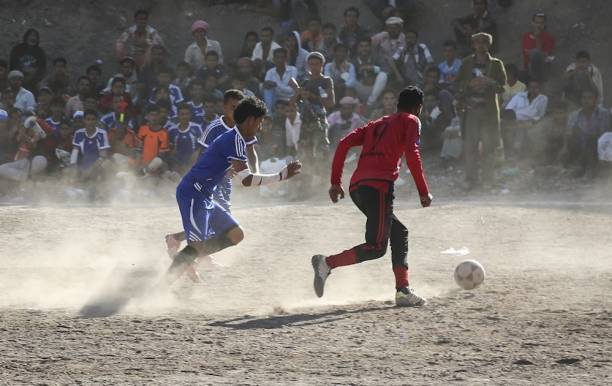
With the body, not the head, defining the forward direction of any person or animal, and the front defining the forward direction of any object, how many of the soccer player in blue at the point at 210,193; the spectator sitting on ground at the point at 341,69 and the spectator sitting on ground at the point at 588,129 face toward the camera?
2

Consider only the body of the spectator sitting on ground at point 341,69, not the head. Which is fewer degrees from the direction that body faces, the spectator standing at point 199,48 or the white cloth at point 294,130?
the white cloth

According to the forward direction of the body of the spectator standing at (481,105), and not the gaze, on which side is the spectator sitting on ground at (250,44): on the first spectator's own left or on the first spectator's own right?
on the first spectator's own right

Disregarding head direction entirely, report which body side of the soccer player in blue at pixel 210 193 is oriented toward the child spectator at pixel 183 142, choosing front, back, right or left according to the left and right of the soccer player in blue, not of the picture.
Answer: left

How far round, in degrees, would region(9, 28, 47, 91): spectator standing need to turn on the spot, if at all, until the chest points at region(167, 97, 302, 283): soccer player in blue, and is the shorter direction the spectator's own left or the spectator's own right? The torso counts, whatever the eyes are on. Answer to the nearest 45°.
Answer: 0° — they already face them

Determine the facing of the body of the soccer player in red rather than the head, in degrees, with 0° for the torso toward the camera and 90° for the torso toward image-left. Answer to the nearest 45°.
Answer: approximately 225°

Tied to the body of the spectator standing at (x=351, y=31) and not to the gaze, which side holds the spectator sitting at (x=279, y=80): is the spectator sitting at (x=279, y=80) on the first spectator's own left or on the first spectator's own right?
on the first spectator's own right

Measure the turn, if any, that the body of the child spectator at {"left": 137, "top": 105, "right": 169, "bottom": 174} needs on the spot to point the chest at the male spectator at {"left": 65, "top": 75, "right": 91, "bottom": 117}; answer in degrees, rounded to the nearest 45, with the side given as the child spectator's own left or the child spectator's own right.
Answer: approximately 135° to the child spectator's own right

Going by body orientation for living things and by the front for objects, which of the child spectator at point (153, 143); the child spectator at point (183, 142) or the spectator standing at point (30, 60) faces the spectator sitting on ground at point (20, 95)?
the spectator standing

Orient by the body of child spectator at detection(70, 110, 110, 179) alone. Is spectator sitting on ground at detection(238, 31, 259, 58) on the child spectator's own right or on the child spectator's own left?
on the child spectator's own left

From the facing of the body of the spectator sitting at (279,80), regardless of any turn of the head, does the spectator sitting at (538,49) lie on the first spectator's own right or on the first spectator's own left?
on the first spectator's own left

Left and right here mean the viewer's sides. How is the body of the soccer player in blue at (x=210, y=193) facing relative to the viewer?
facing to the right of the viewer

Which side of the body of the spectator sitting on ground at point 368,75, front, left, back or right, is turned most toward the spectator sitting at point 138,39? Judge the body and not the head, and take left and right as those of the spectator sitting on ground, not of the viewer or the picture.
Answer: right
